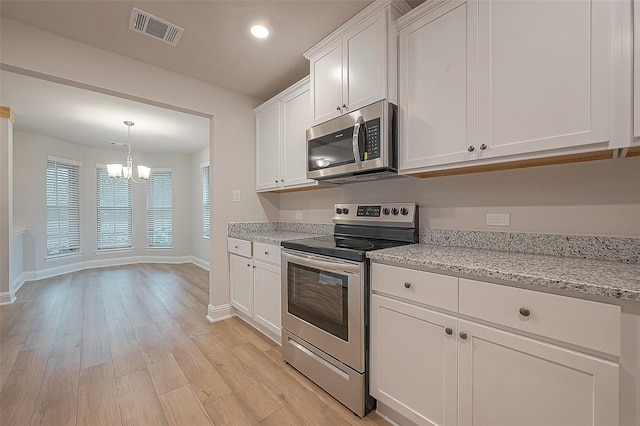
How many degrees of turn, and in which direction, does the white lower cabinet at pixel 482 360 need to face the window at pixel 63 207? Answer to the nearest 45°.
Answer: approximately 45° to its right

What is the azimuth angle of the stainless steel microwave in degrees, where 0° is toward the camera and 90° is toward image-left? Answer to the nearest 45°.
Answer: approximately 45°

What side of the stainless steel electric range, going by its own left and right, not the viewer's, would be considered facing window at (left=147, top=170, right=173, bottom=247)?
right

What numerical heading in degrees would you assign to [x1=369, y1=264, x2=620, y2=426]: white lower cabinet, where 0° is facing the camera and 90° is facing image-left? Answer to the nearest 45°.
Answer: approximately 45°

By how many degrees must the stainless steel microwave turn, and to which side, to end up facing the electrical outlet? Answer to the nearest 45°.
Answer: approximately 135° to its left

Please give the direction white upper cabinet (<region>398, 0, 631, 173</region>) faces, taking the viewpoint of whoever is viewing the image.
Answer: facing the viewer and to the left of the viewer

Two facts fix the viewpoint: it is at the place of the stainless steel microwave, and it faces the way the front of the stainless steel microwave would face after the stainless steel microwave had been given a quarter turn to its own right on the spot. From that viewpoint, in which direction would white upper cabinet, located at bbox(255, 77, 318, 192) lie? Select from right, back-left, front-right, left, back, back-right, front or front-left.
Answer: front

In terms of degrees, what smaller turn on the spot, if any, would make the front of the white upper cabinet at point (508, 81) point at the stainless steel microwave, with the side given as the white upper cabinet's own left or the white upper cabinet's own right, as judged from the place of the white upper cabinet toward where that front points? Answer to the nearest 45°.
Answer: approximately 45° to the white upper cabinet's own right

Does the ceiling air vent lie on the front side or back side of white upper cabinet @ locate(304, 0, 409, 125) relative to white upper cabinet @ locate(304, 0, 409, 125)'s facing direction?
on the front side

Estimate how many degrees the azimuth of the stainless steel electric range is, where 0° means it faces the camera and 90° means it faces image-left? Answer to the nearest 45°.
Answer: approximately 45°
